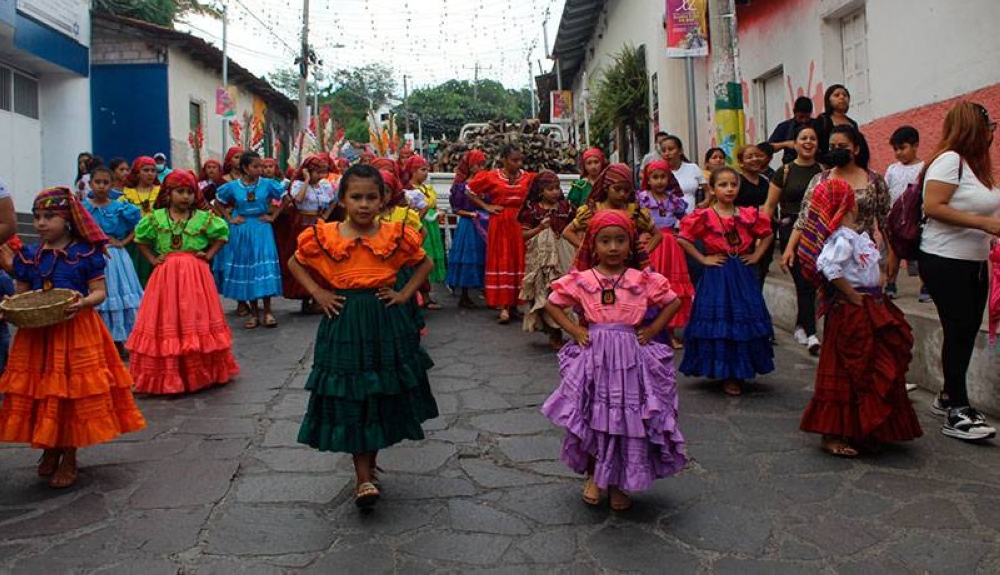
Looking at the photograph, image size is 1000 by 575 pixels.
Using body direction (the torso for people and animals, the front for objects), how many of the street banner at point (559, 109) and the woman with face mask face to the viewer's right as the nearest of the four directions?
0

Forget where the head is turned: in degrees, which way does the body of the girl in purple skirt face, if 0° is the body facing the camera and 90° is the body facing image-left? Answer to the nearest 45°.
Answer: approximately 0°

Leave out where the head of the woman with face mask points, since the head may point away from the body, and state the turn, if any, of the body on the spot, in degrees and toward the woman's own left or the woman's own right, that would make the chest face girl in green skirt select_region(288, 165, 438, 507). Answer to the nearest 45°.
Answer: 0° — they already face them

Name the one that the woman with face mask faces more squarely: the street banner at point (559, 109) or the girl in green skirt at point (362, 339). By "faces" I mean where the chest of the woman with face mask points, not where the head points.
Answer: the girl in green skirt
